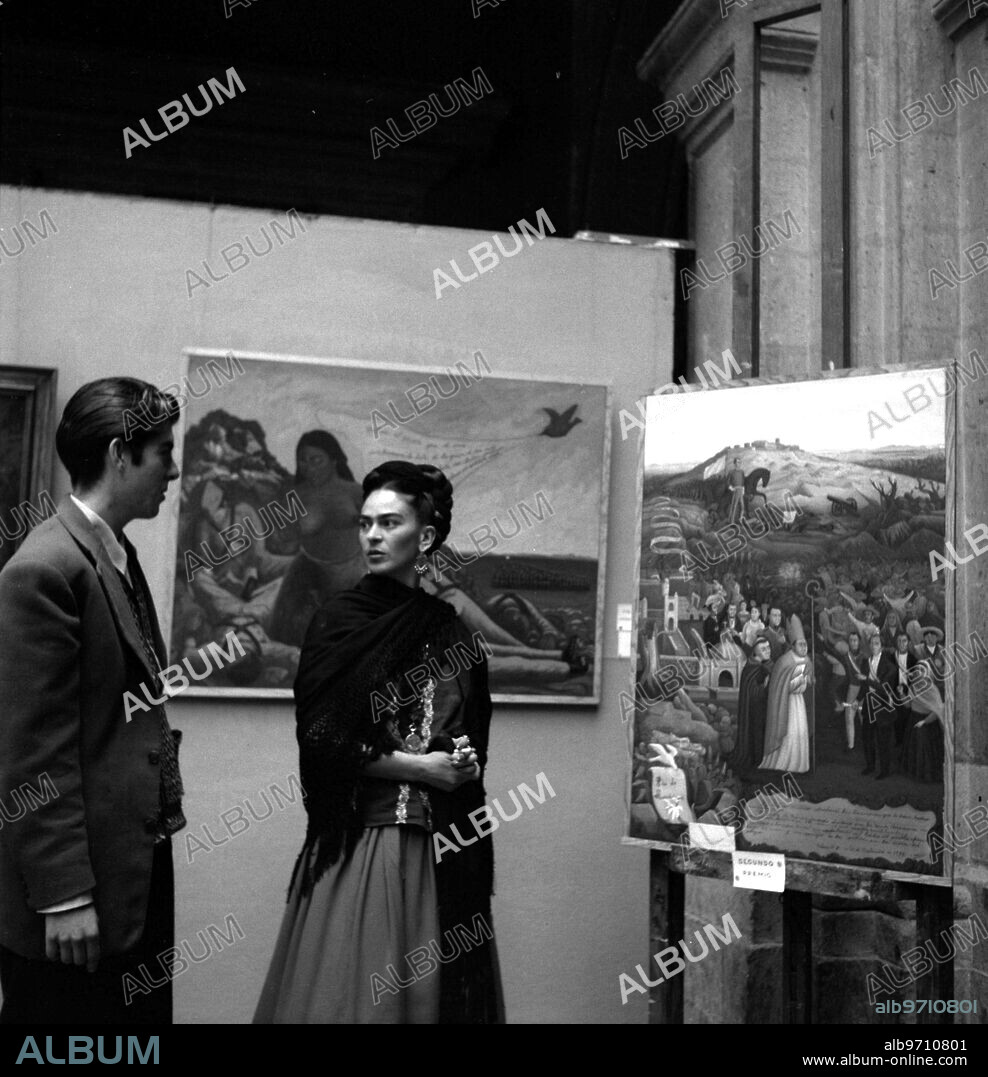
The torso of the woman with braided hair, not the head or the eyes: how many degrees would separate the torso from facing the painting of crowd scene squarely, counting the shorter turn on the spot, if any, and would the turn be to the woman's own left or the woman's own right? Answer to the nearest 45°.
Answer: approximately 45° to the woman's own left

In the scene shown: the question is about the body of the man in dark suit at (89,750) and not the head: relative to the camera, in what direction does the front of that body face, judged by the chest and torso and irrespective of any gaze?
to the viewer's right

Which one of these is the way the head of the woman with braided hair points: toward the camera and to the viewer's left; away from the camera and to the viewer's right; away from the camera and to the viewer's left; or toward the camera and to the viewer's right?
toward the camera and to the viewer's left

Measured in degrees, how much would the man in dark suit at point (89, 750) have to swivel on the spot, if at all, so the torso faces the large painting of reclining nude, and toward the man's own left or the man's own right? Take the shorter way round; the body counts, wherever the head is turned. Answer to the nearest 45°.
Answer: approximately 45° to the man's own left

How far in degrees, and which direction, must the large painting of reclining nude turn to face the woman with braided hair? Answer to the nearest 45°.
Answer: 0° — it already faces them

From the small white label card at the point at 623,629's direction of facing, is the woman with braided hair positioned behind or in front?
in front

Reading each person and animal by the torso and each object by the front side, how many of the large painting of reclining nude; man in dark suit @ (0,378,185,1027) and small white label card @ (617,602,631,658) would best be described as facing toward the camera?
2

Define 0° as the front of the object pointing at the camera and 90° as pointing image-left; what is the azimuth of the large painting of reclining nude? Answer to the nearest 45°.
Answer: approximately 0°

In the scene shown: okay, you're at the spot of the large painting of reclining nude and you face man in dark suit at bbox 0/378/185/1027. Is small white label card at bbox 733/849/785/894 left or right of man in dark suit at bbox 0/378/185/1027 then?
left

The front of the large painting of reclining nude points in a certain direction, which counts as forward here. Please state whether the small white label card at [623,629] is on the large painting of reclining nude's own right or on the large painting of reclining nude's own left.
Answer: on the large painting of reclining nude's own left

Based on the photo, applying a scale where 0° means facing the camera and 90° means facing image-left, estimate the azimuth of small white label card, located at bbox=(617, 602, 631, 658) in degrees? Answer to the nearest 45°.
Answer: approximately 0°

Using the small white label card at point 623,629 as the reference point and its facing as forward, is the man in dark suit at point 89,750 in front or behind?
in front

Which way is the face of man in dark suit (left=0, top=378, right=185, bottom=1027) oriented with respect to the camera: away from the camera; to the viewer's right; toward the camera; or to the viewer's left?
to the viewer's right

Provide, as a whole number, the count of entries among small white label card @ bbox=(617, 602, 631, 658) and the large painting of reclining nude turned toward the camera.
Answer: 2

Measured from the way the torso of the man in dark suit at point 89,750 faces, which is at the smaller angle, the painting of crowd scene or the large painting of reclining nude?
the painting of crowd scene
